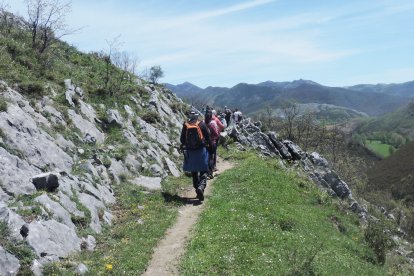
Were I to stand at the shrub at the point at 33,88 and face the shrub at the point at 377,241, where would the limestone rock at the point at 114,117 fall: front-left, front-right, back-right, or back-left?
front-left

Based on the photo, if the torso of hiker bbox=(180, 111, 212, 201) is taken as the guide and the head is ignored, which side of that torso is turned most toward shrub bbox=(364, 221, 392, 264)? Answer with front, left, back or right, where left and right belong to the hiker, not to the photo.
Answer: right

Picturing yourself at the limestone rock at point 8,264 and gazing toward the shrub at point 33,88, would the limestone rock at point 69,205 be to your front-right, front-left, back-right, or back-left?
front-right

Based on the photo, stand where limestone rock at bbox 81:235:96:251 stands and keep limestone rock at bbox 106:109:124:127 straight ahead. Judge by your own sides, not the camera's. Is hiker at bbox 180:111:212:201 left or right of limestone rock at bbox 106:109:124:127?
right

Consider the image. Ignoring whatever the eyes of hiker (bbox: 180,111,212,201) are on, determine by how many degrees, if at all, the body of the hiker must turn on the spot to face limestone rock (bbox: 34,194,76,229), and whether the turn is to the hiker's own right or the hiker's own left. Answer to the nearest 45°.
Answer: approximately 135° to the hiker's own left

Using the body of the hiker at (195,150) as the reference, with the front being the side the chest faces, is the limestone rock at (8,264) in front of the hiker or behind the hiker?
behind

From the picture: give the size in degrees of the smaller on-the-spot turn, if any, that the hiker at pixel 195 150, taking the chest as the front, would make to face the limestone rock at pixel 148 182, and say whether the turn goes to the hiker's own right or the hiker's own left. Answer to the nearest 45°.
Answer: approximately 45° to the hiker's own left

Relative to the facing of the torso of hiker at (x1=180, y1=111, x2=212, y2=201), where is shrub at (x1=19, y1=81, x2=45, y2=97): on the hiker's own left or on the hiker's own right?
on the hiker's own left

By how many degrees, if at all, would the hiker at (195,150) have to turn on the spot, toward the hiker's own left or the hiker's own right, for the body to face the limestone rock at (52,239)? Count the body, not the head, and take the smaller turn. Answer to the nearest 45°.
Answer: approximately 135° to the hiker's own left

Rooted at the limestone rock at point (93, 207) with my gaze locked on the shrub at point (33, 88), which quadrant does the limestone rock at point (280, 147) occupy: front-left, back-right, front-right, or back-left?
front-right

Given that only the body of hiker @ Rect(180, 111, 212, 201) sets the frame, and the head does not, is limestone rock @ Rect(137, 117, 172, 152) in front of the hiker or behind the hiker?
in front

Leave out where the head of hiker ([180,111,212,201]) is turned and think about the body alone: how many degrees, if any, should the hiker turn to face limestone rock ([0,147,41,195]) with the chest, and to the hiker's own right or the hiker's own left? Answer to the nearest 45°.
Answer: approximately 135° to the hiker's own left

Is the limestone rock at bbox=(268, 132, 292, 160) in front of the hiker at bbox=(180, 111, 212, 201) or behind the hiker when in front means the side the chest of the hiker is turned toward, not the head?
in front

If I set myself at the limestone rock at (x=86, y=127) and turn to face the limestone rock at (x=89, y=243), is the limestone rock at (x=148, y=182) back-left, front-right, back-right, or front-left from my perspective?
front-left

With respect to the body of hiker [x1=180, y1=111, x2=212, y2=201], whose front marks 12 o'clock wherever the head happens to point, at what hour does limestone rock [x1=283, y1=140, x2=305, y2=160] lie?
The limestone rock is roughly at 1 o'clock from the hiker.

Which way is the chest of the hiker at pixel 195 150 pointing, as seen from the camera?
away from the camera
